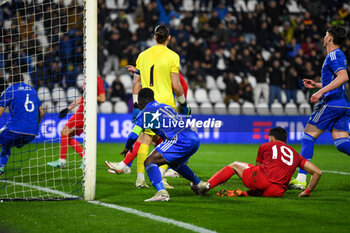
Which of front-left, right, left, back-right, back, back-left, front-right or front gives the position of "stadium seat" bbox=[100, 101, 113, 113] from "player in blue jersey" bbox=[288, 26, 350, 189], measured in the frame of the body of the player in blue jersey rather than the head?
front-right

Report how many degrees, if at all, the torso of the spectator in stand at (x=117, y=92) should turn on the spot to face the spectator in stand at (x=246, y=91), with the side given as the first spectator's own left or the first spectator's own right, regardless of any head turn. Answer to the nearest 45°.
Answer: approximately 90° to the first spectator's own left

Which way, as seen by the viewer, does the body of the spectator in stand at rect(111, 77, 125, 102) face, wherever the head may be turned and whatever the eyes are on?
toward the camera

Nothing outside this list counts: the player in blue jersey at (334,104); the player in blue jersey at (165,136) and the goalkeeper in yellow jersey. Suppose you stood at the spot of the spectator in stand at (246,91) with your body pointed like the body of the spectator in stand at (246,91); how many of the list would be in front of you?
3

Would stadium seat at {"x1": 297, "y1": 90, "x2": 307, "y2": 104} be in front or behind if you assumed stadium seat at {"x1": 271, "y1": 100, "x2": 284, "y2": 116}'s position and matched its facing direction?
behind

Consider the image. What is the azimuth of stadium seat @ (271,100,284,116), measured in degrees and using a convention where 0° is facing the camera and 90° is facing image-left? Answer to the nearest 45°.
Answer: approximately 0°

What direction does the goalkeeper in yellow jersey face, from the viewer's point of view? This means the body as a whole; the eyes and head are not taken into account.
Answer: away from the camera

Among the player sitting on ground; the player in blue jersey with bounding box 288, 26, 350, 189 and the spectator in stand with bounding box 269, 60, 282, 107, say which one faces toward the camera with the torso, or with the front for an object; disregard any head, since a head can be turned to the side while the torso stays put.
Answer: the spectator in stand

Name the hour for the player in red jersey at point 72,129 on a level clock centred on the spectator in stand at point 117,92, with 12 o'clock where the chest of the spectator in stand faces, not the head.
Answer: The player in red jersey is roughly at 12 o'clock from the spectator in stand.

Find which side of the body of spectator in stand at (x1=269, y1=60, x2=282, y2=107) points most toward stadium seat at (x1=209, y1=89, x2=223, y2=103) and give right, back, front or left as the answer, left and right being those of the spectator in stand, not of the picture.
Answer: right

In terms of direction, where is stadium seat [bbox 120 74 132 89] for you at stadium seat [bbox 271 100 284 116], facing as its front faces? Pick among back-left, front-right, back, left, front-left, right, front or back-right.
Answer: right

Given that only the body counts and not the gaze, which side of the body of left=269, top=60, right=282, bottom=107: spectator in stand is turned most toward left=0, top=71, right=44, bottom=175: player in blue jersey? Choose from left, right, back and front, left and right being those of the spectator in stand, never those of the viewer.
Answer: front

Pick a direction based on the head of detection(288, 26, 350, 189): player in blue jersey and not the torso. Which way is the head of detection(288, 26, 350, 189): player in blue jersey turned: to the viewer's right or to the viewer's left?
to the viewer's left

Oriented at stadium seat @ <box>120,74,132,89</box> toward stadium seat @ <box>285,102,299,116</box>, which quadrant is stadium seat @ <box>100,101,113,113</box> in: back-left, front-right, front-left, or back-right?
back-right

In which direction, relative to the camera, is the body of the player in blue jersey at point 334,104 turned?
to the viewer's left

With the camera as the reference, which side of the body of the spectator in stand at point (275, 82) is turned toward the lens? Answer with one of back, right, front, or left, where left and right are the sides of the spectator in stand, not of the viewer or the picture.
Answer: front
